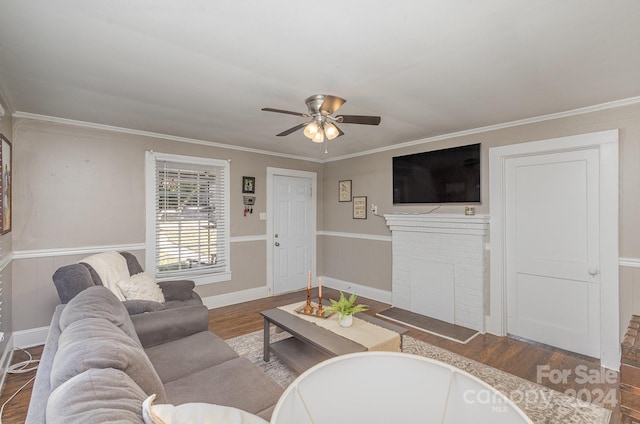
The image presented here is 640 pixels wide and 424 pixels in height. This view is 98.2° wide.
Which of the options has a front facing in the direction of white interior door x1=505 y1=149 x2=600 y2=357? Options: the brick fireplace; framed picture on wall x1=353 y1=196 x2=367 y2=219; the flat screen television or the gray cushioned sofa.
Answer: the gray cushioned sofa

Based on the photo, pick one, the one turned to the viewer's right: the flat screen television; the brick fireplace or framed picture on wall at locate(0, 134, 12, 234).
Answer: the framed picture on wall

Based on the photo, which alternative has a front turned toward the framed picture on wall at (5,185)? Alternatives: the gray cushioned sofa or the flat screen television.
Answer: the flat screen television

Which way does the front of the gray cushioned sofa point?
to the viewer's right

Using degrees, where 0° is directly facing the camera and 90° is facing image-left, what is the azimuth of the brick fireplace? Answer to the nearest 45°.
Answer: approximately 45°

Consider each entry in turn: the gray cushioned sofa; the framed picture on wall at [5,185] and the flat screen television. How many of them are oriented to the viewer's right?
2

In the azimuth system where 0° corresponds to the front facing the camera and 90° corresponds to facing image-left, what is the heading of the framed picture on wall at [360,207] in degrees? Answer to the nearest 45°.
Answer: approximately 45°

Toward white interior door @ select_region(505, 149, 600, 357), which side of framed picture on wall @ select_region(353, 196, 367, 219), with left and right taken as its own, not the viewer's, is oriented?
left

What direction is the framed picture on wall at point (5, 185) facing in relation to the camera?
to the viewer's right

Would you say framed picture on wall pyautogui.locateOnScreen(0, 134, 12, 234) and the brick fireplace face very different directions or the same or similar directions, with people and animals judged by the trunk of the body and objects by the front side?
very different directions

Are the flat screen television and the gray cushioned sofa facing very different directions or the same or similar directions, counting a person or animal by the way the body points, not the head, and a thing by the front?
very different directions

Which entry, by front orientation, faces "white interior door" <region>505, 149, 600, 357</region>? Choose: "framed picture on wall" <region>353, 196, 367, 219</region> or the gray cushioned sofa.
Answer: the gray cushioned sofa

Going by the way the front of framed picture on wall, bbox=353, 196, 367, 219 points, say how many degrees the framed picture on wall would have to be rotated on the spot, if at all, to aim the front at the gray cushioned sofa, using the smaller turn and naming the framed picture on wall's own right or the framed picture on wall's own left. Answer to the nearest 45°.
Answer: approximately 45° to the framed picture on wall's own left

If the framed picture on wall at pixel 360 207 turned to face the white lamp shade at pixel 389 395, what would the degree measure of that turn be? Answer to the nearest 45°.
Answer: approximately 45° to its left

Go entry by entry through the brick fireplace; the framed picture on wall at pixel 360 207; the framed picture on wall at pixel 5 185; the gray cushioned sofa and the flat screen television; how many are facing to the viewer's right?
2
